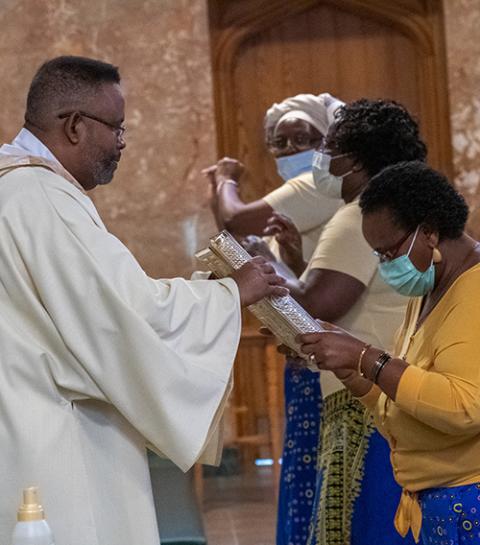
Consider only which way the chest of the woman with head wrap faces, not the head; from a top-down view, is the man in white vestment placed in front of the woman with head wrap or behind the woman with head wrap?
in front

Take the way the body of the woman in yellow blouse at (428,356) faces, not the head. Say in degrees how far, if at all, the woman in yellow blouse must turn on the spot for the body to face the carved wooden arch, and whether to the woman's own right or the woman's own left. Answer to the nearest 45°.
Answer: approximately 90° to the woman's own right

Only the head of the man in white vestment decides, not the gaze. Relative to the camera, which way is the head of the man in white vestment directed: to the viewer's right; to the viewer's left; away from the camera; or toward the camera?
to the viewer's right

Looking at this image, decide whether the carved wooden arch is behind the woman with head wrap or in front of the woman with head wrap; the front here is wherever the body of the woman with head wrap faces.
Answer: behind

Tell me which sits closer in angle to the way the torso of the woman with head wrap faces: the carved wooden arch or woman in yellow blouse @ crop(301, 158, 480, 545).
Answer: the woman in yellow blouse

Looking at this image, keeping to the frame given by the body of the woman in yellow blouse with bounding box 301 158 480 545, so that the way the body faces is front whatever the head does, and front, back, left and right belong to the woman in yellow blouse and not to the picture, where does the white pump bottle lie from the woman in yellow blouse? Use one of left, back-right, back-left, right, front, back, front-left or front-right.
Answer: front-left

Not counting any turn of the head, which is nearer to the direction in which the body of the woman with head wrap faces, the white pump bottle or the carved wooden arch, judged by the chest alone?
the white pump bottle

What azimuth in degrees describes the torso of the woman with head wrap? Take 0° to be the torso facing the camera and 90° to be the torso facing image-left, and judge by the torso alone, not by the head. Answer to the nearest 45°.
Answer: approximately 45°

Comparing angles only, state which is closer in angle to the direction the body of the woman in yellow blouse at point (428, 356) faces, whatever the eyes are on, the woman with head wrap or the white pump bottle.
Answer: the white pump bottle

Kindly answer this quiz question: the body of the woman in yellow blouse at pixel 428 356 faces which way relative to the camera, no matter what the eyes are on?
to the viewer's left

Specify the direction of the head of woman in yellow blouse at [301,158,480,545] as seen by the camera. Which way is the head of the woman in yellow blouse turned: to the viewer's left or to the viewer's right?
to the viewer's left
